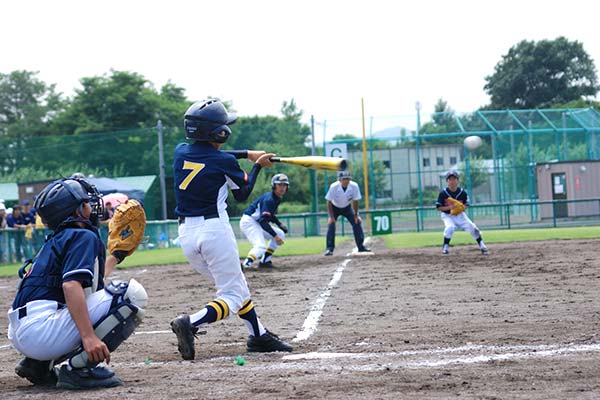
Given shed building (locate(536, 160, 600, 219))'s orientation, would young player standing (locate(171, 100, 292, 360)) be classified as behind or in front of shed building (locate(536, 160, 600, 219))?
in front

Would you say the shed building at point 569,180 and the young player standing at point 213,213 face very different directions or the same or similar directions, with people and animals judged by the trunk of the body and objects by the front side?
very different directions

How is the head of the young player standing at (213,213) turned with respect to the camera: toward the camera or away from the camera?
away from the camera

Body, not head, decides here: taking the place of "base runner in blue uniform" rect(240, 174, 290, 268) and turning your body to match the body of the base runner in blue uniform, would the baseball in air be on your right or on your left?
on your left

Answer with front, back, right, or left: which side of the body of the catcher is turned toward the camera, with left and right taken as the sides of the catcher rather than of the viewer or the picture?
right

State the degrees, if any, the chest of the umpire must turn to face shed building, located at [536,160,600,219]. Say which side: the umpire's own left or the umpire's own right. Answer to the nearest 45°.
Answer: approximately 135° to the umpire's own left

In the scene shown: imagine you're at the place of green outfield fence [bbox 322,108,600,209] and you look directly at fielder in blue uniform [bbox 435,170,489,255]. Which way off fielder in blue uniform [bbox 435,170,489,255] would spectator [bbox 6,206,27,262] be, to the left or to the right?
right

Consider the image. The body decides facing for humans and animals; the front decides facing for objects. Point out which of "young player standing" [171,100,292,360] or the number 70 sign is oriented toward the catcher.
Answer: the number 70 sign

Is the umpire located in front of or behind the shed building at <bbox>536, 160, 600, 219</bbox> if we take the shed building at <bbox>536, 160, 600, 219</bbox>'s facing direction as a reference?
in front

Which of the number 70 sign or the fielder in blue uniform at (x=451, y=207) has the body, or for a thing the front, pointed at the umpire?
the number 70 sign
